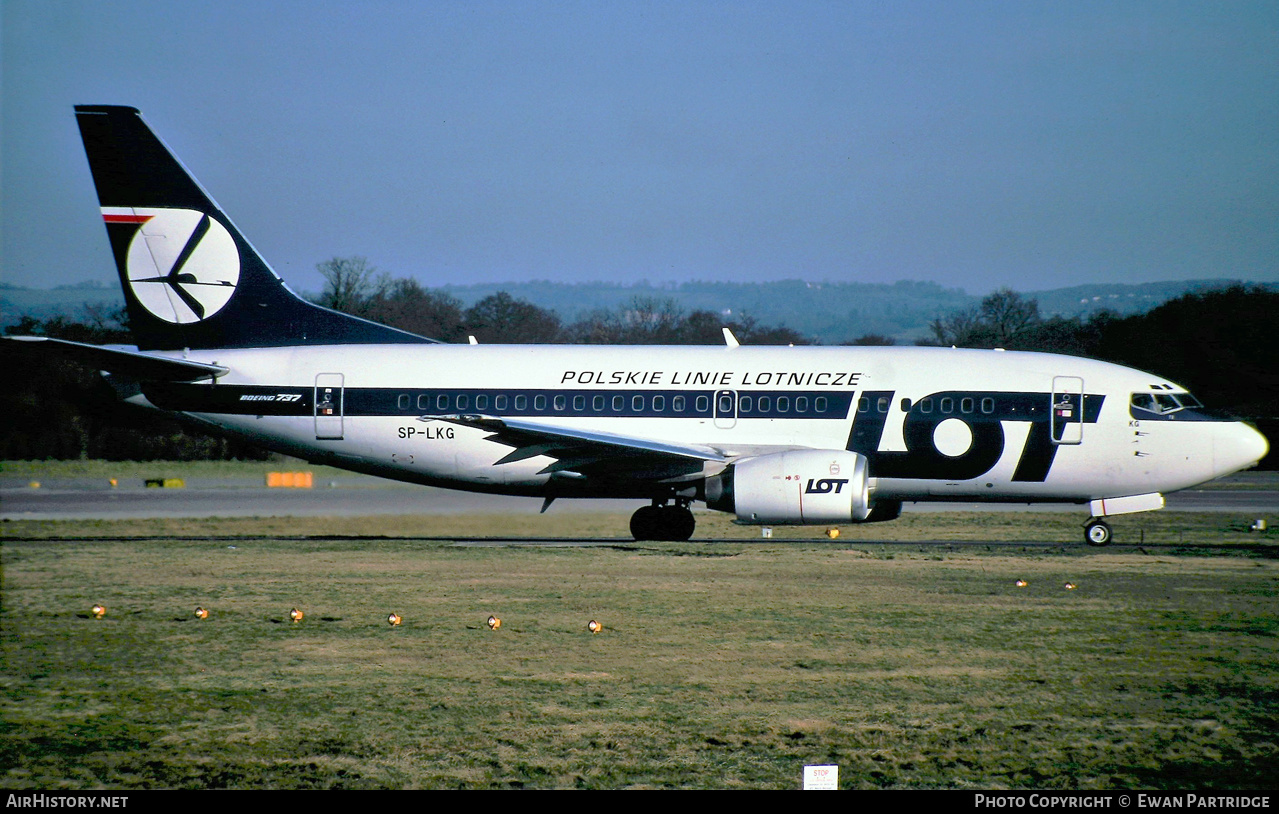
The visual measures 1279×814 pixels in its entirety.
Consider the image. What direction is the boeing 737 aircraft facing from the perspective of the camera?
to the viewer's right
